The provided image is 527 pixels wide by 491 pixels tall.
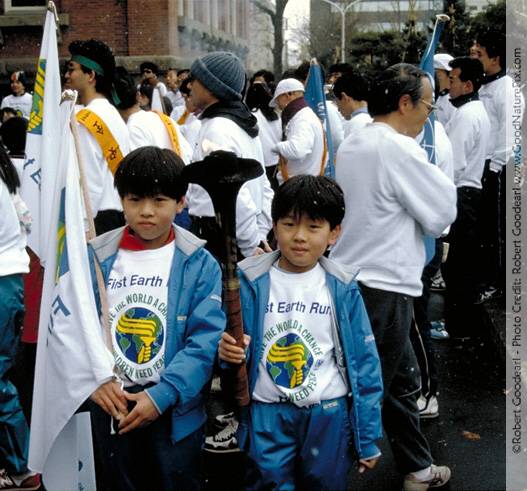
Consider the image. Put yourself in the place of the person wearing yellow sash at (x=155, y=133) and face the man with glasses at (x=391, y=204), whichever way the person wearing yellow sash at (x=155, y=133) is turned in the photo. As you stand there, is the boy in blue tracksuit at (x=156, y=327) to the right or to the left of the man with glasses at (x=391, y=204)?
right

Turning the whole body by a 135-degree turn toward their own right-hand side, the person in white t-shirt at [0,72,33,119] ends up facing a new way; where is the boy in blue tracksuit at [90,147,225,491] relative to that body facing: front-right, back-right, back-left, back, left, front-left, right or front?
back-left

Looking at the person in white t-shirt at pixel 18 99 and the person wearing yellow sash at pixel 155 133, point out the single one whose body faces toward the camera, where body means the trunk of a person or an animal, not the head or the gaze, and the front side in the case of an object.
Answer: the person in white t-shirt

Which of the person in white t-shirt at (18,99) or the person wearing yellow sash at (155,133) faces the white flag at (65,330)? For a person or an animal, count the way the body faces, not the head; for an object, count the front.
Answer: the person in white t-shirt

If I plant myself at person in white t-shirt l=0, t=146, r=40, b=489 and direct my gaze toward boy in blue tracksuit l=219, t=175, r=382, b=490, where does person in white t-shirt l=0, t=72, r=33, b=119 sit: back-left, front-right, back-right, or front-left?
back-left

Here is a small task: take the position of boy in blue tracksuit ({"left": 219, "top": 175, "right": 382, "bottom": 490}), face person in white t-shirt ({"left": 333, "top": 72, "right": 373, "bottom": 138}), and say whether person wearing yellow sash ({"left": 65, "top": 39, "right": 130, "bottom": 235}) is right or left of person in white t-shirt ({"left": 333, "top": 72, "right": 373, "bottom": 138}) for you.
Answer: left

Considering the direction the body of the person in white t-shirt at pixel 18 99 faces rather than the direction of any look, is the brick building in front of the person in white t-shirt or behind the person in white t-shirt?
behind

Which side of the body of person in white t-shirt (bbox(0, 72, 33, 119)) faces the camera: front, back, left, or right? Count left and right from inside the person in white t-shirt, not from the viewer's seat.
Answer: front

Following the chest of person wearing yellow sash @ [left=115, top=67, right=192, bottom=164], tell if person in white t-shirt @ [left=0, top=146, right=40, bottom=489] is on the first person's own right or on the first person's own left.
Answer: on the first person's own left

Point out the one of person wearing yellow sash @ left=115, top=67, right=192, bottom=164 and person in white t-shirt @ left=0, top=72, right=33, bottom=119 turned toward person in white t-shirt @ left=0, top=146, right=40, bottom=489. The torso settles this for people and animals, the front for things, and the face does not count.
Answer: person in white t-shirt @ left=0, top=72, right=33, bottom=119

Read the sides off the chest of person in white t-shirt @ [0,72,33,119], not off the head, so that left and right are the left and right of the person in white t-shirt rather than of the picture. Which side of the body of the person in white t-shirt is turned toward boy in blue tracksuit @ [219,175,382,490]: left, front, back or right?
front

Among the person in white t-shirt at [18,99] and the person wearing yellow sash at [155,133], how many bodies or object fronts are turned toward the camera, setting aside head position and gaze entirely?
1

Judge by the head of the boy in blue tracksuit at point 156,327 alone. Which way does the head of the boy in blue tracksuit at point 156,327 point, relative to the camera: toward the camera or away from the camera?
toward the camera
